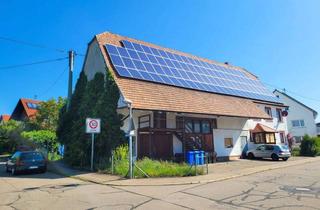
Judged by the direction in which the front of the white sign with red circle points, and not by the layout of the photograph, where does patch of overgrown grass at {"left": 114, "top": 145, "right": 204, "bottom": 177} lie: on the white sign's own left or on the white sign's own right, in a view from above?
on the white sign's own left

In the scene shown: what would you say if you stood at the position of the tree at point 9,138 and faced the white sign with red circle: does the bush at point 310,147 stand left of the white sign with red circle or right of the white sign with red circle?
left

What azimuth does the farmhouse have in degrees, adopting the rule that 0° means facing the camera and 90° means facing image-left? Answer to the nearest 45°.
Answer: approximately 315°

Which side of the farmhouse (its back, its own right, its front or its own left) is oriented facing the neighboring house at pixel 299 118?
left

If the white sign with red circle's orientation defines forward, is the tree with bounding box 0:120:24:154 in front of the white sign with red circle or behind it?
behind

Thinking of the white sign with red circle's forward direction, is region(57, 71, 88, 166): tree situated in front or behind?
behind

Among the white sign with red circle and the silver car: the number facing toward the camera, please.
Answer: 1

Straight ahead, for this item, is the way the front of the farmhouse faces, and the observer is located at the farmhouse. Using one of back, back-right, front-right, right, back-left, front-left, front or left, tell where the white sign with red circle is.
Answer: right

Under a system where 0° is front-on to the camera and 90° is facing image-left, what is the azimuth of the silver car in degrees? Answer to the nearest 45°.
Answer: approximately 135°

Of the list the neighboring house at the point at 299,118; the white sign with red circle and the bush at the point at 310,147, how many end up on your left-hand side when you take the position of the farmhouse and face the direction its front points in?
2

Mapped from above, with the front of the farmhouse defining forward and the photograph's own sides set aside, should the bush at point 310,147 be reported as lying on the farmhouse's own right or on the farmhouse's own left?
on the farmhouse's own left
